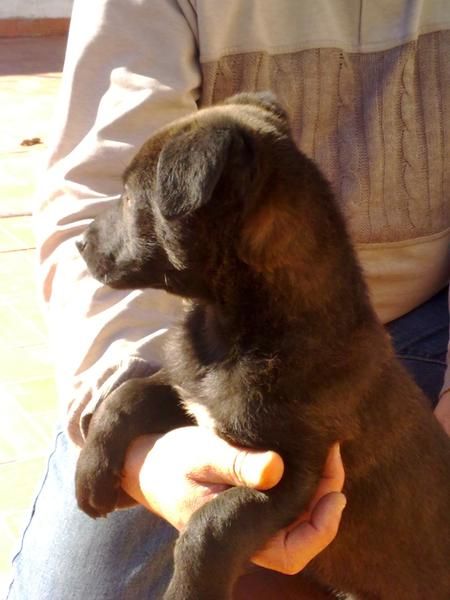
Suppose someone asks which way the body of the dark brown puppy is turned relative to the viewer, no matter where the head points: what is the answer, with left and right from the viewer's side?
facing to the left of the viewer
